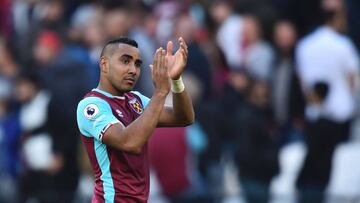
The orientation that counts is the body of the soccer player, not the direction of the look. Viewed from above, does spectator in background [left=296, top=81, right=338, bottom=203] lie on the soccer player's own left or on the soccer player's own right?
on the soccer player's own left

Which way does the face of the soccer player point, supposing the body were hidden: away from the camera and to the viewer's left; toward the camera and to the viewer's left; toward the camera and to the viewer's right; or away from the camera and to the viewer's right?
toward the camera and to the viewer's right

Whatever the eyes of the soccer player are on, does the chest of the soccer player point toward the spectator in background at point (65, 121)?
no

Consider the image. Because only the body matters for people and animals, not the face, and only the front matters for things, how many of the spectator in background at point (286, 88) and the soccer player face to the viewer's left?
0

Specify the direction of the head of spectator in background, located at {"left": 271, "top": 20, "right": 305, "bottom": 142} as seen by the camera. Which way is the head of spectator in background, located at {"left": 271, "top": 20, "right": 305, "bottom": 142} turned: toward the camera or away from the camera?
toward the camera

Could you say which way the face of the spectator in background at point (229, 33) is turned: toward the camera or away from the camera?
toward the camera

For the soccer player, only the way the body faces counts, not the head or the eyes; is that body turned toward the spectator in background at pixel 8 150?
no

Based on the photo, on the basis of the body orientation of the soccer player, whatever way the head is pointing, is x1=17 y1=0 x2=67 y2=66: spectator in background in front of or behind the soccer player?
behind

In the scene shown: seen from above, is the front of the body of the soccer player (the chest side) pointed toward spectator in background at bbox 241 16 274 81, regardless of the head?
no
